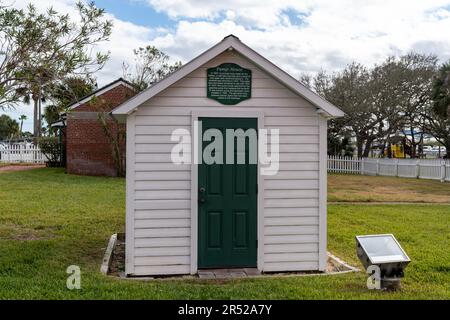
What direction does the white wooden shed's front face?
toward the camera

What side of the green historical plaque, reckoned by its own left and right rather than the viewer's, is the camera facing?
front

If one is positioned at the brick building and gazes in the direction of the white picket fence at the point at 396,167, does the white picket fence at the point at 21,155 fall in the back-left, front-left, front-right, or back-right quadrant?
back-left

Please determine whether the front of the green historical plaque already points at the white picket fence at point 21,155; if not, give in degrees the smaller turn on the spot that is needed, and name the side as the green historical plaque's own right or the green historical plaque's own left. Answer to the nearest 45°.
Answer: approximately 135° to the green historical plaque's own right

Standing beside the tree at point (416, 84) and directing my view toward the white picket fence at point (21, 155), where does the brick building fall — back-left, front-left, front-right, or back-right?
front-left

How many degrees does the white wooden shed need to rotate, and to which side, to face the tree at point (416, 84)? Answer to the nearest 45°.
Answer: approximately 135° to its left

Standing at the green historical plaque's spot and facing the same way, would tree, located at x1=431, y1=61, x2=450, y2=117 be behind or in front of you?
behind

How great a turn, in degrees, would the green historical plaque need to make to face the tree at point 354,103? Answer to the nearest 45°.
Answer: approximately 180°

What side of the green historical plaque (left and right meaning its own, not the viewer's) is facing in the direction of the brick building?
back

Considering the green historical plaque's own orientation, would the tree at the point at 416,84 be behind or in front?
behind

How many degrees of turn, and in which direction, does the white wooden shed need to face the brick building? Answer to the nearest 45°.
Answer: approximately 180°

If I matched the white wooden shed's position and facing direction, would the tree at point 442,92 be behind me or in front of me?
behind

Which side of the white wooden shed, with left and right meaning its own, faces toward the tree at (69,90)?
back

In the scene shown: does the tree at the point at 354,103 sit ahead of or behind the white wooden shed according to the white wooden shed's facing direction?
behind

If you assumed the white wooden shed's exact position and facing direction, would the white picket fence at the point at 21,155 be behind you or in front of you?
behind

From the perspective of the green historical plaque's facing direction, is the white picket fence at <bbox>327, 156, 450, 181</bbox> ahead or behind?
behind
